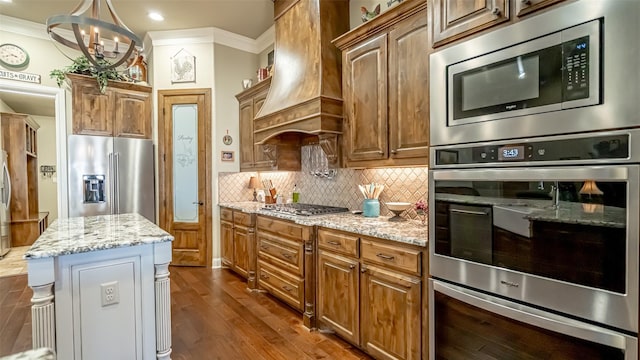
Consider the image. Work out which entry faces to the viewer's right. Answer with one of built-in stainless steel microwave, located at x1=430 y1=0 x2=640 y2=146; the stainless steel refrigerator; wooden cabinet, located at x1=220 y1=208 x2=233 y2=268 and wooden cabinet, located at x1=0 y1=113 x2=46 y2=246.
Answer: wooden cabinet, located at x1=0 y1=113 x2=46 y2=246

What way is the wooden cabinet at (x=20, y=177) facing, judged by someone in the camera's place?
facing to the right of the viewer

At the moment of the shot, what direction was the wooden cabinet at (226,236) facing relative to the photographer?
facing the viewer and to the left of the viewer

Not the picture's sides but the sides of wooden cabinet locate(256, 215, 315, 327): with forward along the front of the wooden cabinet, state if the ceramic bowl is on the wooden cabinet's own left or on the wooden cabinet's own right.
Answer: on the wooden cabinet's own left

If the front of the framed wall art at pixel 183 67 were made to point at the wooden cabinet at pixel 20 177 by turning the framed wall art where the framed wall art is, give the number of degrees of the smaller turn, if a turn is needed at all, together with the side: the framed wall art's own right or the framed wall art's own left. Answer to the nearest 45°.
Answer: approximately 135° to the framed wall art's own right

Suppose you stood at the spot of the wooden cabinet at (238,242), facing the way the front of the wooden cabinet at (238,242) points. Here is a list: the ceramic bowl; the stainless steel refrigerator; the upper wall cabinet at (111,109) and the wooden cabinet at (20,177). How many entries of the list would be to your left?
1

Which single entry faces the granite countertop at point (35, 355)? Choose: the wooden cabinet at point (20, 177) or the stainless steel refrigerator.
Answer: the stainless steel refrigerator

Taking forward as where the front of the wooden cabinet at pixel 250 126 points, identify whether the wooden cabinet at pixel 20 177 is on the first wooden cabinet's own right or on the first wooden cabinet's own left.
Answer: on the first wooden cabinet's own right

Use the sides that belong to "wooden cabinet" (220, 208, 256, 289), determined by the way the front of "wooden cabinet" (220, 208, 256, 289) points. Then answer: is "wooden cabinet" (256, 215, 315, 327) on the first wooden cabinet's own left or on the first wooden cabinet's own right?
on the first wooden cabinet's own left

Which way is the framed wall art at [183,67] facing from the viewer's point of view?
toward the camera

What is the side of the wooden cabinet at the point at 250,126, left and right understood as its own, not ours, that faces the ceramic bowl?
left

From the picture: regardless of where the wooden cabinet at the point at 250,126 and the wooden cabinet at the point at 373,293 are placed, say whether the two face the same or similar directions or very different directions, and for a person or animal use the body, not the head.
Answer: same or similar directions

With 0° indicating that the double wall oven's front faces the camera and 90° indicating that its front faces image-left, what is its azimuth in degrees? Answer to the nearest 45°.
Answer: approximately 45°

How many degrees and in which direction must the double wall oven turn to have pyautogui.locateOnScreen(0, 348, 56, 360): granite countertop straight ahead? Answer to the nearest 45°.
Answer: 0° — it already faces it
